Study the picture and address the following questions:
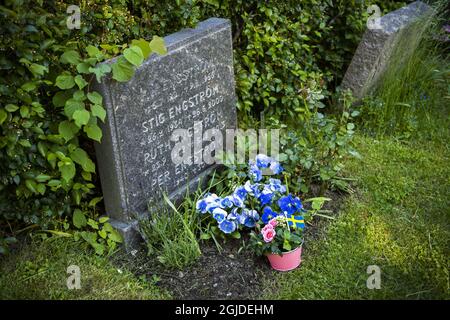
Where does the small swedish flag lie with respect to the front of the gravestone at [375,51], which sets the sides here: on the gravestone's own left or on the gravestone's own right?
on the gravestone's own right

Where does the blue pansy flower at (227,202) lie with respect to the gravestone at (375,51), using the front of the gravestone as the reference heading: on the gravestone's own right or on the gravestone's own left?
on the gravestone's own right

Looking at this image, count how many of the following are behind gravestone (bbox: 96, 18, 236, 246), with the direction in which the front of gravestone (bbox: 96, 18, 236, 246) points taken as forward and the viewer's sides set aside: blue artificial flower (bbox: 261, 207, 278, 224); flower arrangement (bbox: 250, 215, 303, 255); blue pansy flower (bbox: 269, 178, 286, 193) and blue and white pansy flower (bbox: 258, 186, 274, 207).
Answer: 0

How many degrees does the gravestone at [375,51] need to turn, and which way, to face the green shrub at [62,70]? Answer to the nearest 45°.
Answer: approximately 90° to its right

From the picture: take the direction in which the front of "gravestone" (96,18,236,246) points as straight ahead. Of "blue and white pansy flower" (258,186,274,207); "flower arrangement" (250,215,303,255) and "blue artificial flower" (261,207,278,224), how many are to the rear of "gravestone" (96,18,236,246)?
0

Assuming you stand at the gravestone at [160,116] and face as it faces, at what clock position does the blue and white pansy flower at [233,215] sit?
The blue and white pansy flower is roughly at 12 o'clock from the gravestone.

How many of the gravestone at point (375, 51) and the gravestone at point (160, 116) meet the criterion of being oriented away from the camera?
0

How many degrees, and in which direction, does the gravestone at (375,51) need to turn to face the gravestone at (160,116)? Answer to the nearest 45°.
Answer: approximately 90° to its right

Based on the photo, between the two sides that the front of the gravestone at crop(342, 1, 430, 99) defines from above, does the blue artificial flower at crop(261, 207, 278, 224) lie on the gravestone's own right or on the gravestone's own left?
on the gravestone's own right

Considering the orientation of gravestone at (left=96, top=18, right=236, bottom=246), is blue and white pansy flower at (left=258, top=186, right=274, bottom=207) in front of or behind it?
in front

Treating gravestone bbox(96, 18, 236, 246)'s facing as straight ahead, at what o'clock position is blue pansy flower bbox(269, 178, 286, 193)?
The blue pansy flower is roughly at 11 o'clock from the gravestone.

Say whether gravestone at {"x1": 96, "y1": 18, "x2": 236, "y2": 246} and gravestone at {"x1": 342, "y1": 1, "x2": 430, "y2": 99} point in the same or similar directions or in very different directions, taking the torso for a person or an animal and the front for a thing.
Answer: same or similar directions

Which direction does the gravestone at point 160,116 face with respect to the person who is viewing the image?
facing the viewer and to the right of the viewer

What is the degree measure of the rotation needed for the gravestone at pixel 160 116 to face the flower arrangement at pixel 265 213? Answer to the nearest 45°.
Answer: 0° — it already faces it
